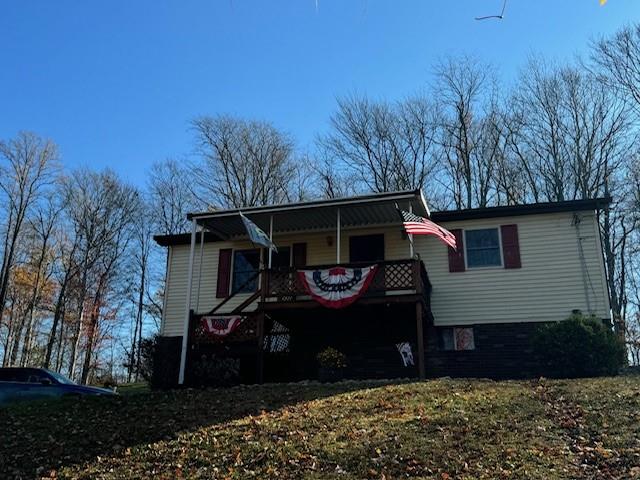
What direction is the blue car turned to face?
to the viewer's right

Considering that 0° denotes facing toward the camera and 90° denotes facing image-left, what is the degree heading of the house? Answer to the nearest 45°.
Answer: approximately 0°

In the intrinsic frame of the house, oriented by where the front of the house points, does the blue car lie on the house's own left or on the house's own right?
on the house's own right

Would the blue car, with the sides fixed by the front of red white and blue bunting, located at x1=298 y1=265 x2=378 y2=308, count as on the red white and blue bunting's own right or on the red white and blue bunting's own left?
on the red white and blue bunting's own right

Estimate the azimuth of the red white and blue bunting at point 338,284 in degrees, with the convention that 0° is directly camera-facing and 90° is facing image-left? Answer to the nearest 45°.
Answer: approximately 0°

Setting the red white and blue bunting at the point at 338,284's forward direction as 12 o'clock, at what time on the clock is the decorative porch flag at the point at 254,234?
The decorative porch flag is roughly at 3 o'clock from the red white and blue bunting.

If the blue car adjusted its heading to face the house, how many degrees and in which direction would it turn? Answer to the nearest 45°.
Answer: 0° — it already faces it

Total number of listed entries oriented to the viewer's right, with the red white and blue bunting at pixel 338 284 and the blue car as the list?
1

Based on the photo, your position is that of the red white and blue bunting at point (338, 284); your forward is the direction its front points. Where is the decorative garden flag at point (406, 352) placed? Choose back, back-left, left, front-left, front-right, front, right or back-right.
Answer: back-left

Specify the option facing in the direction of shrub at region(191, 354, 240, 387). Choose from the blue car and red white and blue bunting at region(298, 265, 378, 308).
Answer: the blue car

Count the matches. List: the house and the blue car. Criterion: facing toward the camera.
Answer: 1
